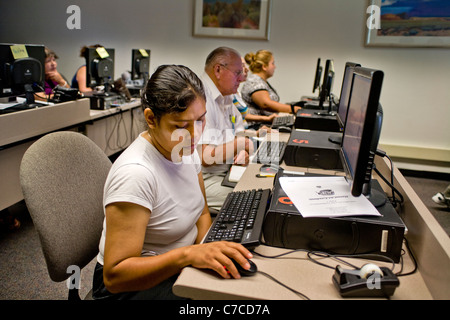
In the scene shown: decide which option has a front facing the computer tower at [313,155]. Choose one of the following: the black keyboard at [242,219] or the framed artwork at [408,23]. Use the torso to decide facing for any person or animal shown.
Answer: the framed artwork

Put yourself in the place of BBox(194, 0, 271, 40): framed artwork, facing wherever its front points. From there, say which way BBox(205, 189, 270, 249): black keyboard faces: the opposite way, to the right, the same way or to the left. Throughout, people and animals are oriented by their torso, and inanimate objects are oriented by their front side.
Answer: to the right

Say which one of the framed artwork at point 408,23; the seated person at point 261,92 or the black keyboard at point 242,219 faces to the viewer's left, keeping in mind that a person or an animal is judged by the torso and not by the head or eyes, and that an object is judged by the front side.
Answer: the black keyboard

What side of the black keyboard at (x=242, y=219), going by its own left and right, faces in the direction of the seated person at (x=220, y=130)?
right

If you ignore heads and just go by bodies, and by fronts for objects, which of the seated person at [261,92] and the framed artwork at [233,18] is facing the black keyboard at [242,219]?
the framed artwork

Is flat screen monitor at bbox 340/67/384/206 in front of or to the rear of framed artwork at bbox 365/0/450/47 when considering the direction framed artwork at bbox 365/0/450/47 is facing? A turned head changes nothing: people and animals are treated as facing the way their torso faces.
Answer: in front

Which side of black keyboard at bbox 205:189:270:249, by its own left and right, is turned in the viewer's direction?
left

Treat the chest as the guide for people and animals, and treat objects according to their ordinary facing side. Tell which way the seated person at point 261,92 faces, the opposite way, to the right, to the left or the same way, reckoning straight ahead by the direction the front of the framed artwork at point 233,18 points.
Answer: to the left

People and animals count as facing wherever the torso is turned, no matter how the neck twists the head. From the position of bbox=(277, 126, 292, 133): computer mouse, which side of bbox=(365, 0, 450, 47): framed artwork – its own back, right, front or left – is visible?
front

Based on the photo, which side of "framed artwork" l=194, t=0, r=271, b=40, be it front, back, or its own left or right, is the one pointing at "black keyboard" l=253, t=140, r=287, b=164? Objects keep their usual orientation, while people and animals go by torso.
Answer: front

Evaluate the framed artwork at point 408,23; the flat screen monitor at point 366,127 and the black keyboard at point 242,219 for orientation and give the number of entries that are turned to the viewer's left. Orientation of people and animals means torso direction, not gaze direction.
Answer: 2

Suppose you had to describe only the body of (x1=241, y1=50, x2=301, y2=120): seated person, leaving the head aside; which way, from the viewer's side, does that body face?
to the viewer's right

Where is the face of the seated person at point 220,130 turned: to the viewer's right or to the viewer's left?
to the viewer's right

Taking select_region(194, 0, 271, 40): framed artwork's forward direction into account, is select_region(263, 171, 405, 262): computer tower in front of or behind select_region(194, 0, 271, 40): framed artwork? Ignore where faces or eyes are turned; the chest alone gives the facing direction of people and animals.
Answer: in front

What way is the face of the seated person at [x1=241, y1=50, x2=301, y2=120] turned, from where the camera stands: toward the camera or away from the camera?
away from the camera

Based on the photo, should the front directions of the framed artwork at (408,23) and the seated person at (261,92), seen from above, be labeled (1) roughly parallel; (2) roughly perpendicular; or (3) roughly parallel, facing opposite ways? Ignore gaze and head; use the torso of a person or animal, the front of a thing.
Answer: roughly perpendicular

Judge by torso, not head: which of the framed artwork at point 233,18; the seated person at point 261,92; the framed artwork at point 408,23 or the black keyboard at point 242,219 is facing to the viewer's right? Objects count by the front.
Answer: the seated person
